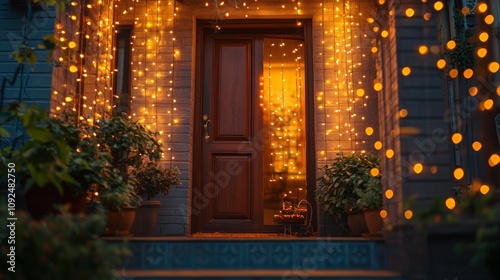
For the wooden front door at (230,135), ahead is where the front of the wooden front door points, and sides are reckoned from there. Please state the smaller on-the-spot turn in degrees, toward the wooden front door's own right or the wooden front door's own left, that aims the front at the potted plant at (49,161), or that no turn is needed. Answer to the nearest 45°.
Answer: approximately 45° to the wooden front door's own right

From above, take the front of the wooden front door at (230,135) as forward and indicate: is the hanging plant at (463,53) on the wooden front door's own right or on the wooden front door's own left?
on the wooden front door's own left

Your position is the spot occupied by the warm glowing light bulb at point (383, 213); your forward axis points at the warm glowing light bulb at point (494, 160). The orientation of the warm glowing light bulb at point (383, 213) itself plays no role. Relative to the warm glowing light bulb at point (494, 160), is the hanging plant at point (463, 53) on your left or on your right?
left

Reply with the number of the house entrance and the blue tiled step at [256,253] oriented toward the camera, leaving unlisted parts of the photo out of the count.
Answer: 2

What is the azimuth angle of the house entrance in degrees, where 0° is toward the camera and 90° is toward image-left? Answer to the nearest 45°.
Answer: approximately 0°

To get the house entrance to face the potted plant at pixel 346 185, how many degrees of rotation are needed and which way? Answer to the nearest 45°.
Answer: approximately 45° to its left

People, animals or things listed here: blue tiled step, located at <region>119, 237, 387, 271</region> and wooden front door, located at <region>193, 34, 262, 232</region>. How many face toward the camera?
2

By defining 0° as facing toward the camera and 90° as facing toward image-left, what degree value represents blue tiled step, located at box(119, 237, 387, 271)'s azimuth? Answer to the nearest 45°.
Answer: approximately 0°

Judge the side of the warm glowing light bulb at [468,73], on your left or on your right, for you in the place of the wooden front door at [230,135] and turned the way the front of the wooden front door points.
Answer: on your left

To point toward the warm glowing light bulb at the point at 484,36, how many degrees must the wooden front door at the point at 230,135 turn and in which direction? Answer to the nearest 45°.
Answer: approximately 45° to its left
